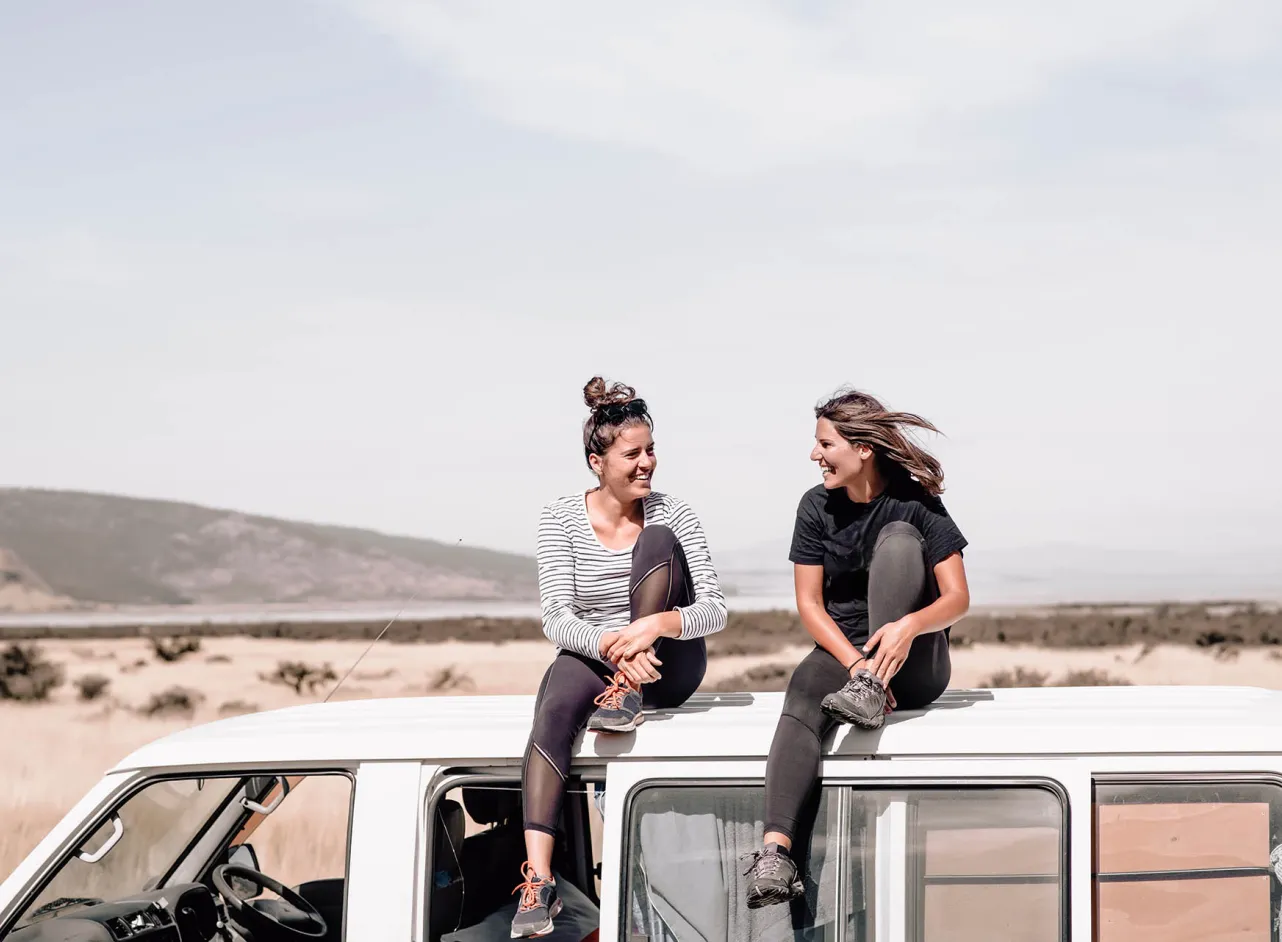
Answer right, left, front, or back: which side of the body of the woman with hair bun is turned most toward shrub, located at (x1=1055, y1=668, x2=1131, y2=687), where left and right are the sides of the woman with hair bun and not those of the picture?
back

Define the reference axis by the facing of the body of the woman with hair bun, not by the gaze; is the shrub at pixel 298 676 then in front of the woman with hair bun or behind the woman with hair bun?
behind

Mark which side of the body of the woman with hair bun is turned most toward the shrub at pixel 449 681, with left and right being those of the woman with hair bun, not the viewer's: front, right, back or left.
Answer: back

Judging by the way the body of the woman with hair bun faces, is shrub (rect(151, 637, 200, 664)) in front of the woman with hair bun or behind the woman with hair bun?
behind

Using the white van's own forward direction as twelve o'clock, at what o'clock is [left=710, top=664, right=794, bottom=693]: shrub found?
The shrub is roughly at 3 o'clock from the white van.

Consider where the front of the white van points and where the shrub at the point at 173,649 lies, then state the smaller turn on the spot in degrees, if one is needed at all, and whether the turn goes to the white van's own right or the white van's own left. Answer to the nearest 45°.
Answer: approximately 90° to the white van's own right

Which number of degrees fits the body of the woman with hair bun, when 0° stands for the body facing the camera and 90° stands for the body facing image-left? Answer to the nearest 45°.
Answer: approximately 0°

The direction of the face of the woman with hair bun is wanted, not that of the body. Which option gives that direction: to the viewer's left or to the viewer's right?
to the viewer's right

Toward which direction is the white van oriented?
to the viewer's left

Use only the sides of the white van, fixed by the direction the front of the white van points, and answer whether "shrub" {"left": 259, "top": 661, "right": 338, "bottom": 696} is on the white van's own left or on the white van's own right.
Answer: on the white van's own right
